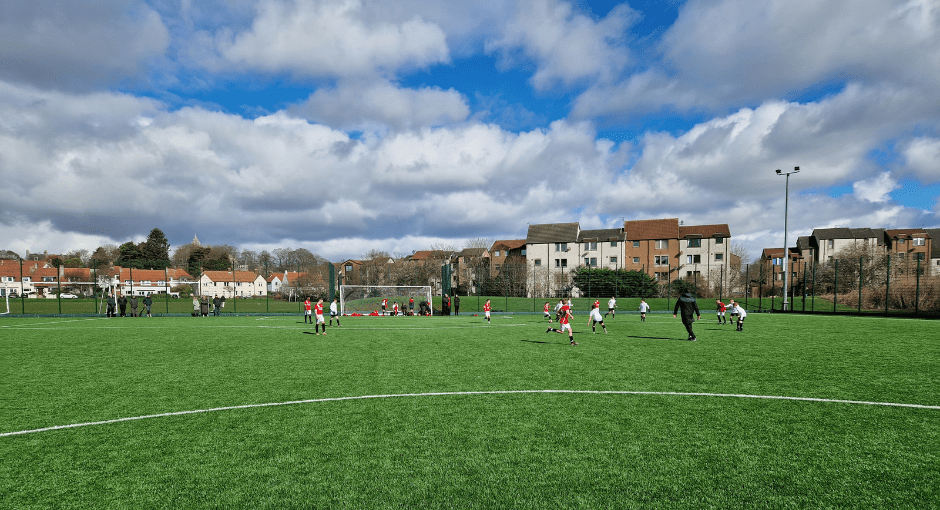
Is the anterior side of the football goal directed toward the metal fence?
no

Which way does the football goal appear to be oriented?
toward the camera
